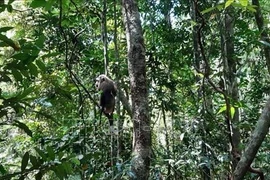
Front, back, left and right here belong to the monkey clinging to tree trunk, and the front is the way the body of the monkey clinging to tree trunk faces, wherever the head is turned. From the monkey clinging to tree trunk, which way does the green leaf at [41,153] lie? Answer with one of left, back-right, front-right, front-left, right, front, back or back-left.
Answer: left

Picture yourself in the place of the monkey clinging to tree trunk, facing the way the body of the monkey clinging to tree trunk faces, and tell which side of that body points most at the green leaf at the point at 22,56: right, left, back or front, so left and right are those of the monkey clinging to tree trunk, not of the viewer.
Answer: left

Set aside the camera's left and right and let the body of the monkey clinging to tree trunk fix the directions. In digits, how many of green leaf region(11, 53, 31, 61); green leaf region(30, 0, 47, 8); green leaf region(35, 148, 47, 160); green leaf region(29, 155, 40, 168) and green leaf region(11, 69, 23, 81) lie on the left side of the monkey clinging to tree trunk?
5

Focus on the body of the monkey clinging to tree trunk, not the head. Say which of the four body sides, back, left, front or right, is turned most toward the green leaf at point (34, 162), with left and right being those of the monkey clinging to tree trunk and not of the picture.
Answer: left

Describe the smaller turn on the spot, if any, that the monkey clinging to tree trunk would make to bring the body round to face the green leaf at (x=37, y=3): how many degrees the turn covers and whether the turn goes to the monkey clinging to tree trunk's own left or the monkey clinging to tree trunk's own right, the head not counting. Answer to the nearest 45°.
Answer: approximately 90° to the monkey clinging to tree trunk's own left

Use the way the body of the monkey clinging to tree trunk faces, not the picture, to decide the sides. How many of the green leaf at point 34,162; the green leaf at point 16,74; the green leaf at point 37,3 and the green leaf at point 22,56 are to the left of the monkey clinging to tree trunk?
4
